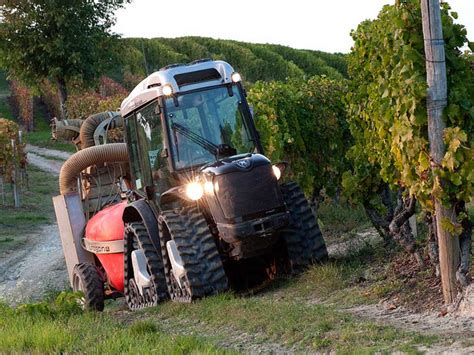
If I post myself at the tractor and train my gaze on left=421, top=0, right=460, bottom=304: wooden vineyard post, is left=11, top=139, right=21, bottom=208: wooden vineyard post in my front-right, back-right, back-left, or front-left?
back-left

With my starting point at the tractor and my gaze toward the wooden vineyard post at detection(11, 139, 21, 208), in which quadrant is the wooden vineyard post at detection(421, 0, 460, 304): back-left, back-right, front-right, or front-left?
back-right

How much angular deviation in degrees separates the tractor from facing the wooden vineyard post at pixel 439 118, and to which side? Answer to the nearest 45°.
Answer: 0° — it already faces it

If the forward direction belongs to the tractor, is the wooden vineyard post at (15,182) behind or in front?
behind

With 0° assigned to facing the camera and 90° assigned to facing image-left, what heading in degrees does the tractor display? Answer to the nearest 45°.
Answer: approximately 315°
